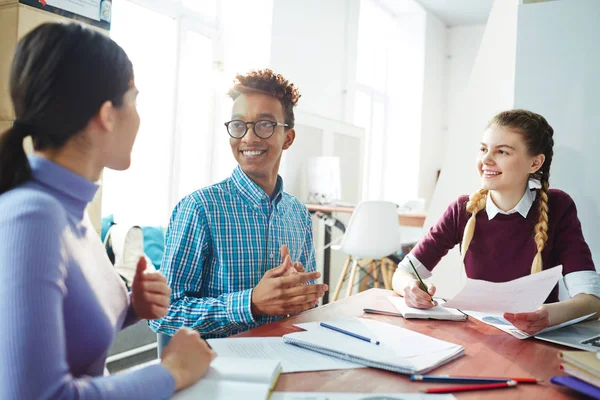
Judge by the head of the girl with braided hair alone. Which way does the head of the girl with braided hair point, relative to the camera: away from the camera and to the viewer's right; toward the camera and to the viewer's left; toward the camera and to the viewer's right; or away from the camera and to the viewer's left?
toward the camera and to the viewer's left

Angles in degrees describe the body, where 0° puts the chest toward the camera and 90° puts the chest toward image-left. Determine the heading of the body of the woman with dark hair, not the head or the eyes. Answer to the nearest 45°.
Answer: approximately 270°

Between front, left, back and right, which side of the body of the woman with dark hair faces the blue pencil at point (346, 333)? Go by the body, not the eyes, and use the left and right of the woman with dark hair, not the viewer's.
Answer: front

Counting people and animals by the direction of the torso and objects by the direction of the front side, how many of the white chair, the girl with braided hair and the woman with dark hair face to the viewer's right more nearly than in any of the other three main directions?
1

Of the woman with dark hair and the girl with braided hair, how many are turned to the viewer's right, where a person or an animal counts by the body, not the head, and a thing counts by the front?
1

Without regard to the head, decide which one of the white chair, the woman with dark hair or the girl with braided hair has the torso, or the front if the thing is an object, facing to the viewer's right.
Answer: the woman with dark hair

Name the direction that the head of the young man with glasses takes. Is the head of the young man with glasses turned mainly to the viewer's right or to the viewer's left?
to the viewer's left

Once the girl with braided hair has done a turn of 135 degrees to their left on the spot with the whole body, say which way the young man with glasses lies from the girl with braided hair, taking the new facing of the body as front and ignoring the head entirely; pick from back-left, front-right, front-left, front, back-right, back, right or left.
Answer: back-right

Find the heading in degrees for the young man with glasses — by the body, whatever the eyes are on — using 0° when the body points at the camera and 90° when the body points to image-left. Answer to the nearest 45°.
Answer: approximately 315°

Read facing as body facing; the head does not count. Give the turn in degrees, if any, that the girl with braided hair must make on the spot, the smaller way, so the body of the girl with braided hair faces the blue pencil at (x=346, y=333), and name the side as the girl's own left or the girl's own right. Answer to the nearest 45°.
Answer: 0° — they already face it

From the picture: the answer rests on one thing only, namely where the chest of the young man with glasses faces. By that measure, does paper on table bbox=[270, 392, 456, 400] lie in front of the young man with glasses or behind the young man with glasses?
in front

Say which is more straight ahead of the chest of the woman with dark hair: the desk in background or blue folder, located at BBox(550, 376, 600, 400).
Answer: the blue folder
